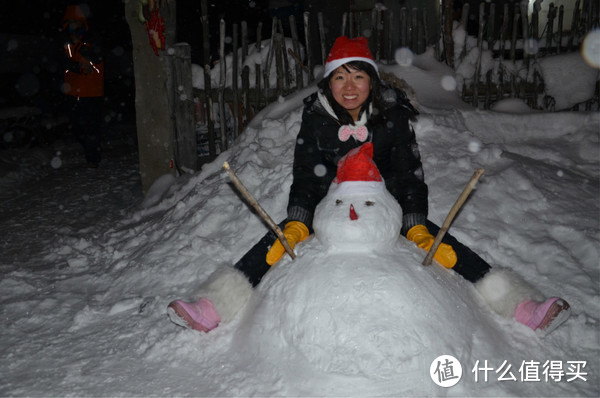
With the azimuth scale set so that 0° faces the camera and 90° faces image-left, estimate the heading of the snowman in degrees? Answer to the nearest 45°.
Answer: approximately 0°

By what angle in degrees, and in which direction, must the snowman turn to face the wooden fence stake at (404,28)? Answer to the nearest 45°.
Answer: approximately 180°

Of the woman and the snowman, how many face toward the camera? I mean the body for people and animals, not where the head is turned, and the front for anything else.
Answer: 2

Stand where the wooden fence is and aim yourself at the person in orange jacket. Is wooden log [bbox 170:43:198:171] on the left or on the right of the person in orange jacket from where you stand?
left

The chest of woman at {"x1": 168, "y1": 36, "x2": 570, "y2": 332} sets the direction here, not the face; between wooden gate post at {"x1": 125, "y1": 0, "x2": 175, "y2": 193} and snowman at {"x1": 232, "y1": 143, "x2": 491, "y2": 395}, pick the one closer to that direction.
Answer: the snowman

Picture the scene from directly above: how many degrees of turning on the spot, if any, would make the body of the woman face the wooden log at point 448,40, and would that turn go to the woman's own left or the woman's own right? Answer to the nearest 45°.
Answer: approximately 180°

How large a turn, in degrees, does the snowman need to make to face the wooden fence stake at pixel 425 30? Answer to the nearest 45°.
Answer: approximately 180°

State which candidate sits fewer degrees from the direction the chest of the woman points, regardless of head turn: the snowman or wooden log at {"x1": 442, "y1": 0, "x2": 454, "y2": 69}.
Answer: the snowman

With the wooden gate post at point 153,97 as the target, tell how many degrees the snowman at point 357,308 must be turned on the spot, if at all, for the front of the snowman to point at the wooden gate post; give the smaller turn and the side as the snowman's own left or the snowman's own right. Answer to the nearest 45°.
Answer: approximately 135° to the snowman's own right

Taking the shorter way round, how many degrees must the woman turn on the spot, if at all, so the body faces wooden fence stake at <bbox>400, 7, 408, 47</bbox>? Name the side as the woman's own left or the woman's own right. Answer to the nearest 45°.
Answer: approximately 180°
